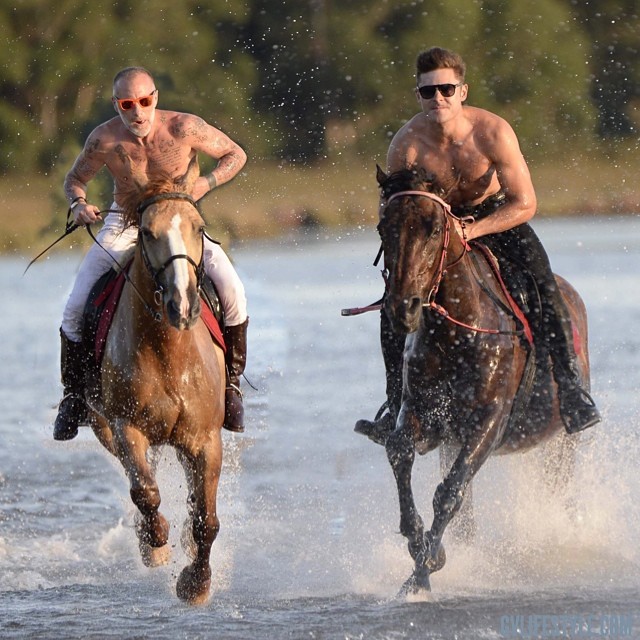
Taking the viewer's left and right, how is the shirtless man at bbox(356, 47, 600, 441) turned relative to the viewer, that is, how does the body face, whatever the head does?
facing the viewer and to the left of the viewer

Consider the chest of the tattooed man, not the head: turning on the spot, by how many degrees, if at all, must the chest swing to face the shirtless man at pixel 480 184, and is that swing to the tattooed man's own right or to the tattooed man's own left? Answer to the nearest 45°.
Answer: approximately 90° to the tattooed man's own left

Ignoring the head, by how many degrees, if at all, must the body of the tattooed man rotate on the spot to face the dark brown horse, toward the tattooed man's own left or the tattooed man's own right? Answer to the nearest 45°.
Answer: approximately 90° to the tattooed man's own left

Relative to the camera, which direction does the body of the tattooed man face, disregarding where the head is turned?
toward the camera

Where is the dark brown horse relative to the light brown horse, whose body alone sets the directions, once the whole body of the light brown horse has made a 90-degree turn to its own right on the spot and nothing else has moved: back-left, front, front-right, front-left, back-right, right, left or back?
back

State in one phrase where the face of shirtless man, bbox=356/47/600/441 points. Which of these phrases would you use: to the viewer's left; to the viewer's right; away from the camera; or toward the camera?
toward the camera

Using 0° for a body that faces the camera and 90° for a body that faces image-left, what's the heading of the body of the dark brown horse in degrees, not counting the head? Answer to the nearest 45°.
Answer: approximately 45°

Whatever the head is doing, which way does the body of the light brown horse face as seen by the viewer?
toward the camera
